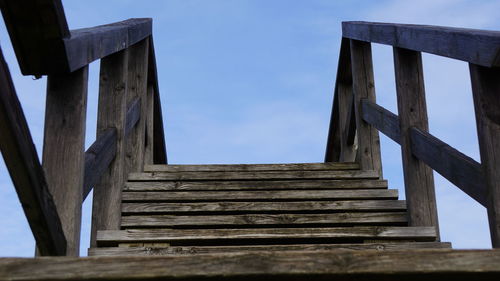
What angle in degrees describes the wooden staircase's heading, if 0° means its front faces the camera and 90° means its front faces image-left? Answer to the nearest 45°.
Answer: approximately 0°

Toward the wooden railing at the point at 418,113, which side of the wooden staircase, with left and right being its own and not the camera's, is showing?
left

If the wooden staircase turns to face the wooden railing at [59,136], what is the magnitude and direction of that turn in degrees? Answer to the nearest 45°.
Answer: approximately 45° to its right
